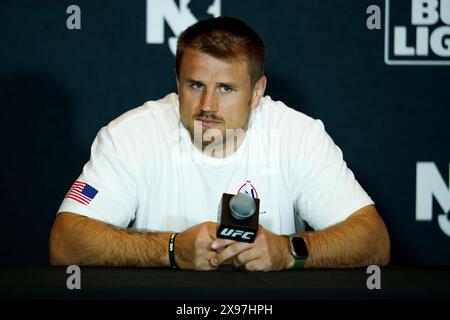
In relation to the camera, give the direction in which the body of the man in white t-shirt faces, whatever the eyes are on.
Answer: toward the camera
